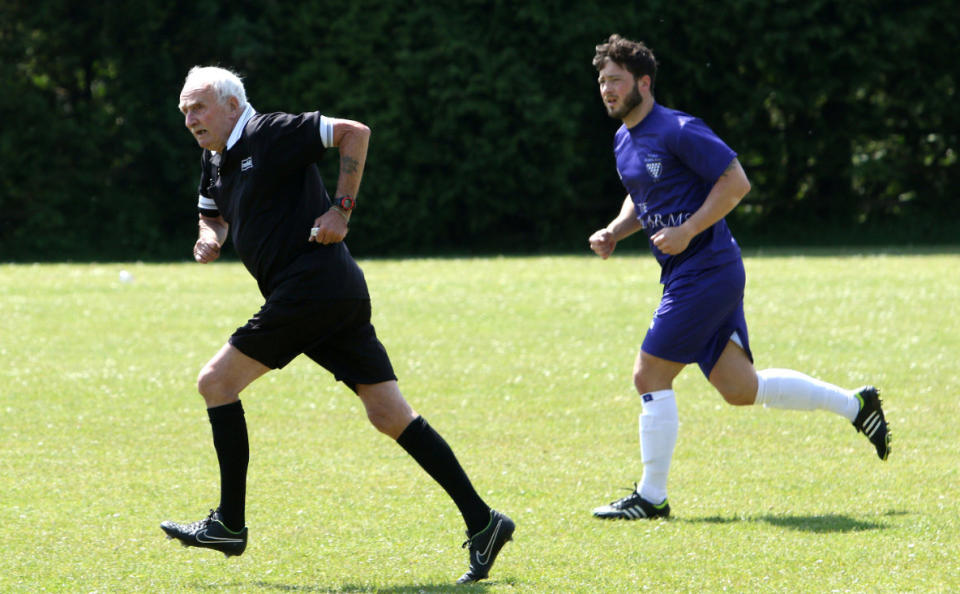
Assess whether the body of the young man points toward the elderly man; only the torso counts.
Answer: yes

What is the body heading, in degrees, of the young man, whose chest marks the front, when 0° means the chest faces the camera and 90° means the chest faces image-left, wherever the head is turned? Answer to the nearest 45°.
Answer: approximately 45°
